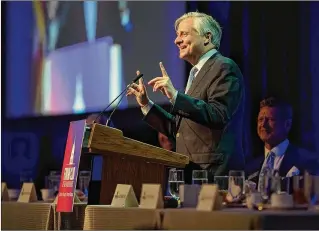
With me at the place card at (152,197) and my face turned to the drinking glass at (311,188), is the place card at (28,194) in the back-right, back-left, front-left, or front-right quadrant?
back-left

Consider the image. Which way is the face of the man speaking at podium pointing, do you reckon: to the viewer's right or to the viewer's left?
to the viewer's left

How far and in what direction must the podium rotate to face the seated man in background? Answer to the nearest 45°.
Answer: approximately 135° to its right

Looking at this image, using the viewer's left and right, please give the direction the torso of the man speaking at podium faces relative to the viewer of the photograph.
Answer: facing to the left of the viewer

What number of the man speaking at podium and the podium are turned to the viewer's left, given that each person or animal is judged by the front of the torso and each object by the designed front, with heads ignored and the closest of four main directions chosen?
2

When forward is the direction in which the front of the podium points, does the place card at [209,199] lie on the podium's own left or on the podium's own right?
on the podium's own left

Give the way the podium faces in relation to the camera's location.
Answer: facing to the left of the viewer
